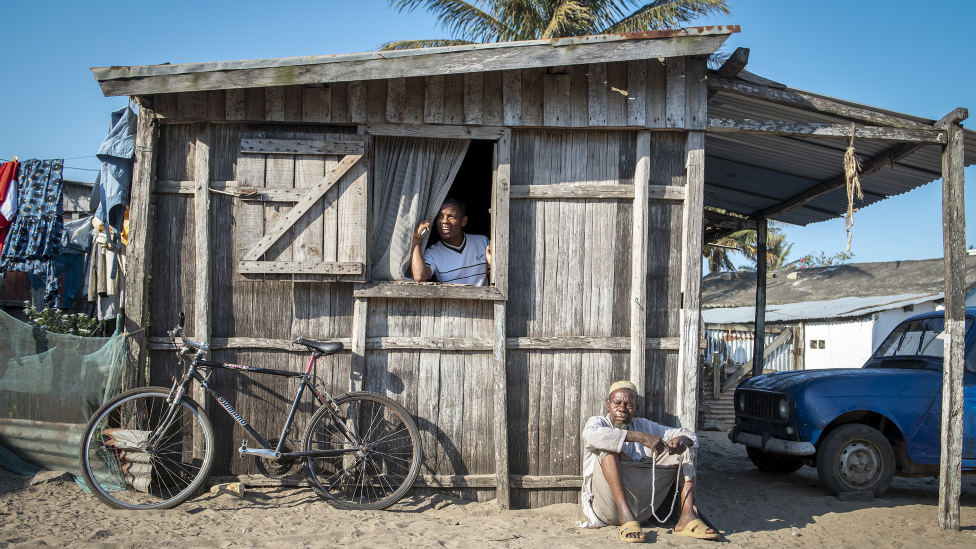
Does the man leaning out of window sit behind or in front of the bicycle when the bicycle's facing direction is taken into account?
behind

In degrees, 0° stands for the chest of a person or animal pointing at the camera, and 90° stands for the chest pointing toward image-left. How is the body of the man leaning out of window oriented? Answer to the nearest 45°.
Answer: approximately 0°

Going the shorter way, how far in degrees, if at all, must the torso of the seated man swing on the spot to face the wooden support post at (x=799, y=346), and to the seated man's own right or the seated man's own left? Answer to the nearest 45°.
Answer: approximately 135° to the seated man's own left

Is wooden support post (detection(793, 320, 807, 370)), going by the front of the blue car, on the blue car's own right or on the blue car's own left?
on the blue car's own right

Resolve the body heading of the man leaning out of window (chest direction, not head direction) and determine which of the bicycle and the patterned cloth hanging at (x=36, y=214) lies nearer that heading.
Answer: the bicycle

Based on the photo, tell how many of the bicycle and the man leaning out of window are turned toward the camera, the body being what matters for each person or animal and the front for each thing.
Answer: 1

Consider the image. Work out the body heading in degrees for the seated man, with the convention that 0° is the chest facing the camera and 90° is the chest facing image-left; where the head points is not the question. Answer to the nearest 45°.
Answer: approximately 315°

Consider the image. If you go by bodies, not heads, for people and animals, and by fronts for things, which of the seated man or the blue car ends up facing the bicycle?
the blue car

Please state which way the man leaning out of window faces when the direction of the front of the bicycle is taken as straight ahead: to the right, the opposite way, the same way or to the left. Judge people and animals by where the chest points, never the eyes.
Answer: to the left

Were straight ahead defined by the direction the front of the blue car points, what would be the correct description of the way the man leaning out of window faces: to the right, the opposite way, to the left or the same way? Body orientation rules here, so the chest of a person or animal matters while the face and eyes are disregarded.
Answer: to the left

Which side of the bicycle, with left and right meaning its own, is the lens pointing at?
left
